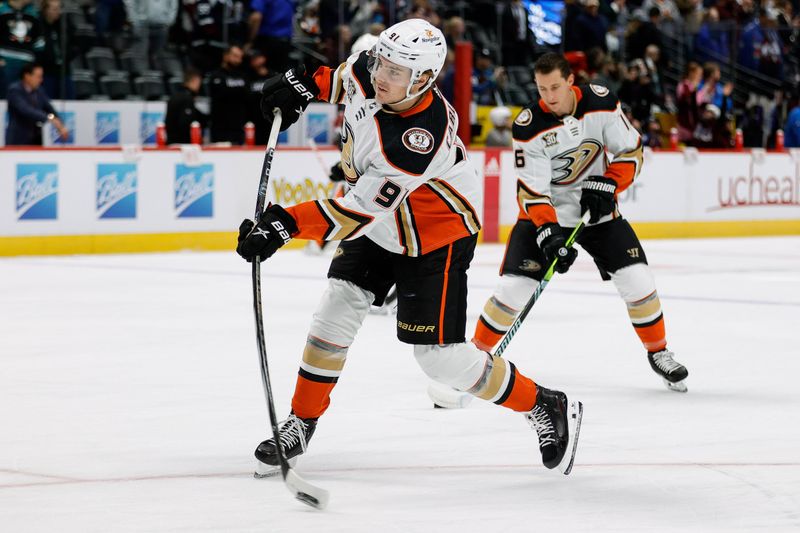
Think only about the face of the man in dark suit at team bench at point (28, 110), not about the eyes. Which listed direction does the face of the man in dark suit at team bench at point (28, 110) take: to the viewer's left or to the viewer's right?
to the viewer's right

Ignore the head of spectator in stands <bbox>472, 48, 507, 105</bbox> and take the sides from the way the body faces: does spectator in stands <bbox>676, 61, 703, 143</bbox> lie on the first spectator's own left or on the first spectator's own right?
on the first spectator's own left

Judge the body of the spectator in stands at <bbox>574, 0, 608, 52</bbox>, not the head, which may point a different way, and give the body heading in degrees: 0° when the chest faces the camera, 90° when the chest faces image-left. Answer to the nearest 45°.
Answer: approximately 0°

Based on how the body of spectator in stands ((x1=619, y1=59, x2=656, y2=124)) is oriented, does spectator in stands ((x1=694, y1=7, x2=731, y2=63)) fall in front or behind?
behind

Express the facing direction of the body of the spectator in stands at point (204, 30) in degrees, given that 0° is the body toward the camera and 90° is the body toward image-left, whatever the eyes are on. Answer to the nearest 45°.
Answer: approximately 0°
